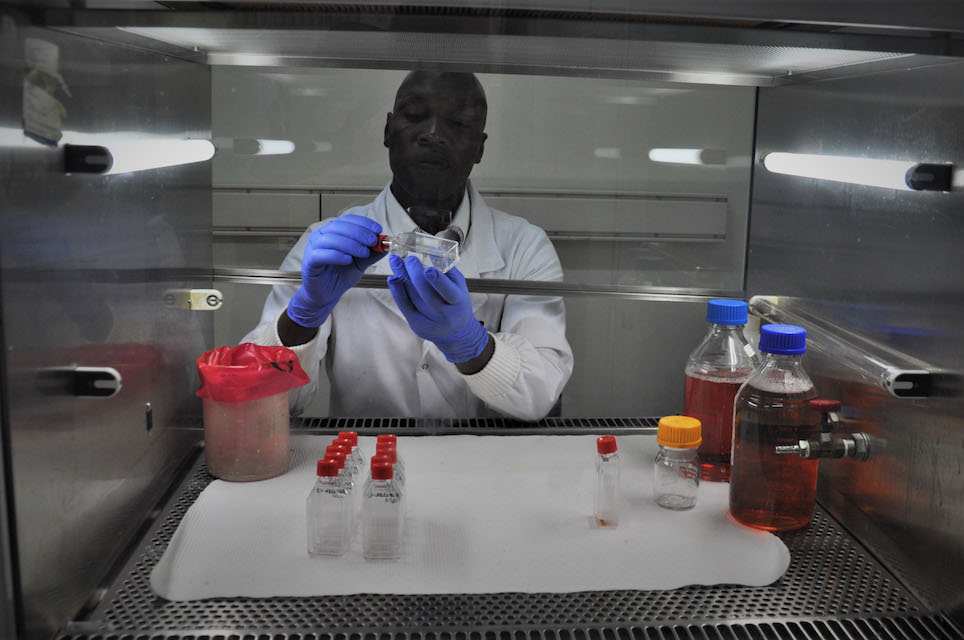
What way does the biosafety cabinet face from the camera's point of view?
away from the camera

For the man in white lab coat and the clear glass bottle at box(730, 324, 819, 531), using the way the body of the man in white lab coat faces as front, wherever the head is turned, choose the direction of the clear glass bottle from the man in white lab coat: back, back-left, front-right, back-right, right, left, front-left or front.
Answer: front-left

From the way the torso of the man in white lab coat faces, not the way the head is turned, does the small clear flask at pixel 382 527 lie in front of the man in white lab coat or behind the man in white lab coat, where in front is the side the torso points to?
in front

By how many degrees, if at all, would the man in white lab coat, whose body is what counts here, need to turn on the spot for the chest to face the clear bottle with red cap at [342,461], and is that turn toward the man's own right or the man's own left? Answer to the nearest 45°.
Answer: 0° — they already face it

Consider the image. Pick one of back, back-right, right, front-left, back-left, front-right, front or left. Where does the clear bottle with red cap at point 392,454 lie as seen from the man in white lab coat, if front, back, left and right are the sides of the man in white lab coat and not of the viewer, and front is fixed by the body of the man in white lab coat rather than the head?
front

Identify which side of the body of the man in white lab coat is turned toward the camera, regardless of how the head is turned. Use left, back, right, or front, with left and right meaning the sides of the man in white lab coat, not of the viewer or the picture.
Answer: front

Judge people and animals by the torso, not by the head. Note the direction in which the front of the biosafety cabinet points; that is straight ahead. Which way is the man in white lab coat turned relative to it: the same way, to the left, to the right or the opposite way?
the opposite way

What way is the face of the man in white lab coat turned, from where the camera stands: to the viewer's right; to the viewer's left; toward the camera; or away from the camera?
toward the camera

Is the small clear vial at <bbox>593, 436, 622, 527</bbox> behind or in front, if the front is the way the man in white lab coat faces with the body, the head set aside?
in front
